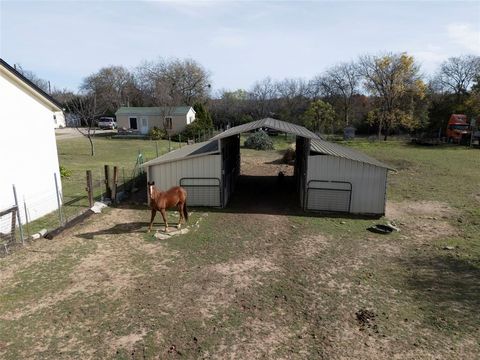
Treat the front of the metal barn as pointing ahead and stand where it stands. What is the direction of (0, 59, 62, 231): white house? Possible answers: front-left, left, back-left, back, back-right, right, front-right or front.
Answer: right

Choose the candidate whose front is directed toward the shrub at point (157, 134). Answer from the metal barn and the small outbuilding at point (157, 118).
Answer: the small outbuilding

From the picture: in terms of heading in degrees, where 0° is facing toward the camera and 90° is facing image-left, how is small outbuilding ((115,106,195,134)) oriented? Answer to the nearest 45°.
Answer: approximately 0°

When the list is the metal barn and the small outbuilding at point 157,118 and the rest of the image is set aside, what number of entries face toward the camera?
2

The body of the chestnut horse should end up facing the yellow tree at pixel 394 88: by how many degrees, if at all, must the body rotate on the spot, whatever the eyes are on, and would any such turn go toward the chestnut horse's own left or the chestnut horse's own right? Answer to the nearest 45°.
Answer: approximately 180°

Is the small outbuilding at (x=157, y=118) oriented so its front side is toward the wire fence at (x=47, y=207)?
yes

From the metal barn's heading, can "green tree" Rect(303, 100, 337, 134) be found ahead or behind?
behind

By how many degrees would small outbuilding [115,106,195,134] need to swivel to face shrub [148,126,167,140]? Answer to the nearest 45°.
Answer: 0° — it already faces it

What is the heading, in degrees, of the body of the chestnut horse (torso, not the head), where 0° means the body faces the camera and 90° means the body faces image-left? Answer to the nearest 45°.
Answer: approximately 45°

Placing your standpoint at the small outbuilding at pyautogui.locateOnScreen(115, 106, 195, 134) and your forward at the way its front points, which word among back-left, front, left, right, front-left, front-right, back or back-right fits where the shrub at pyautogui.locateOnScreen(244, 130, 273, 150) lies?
front-left
